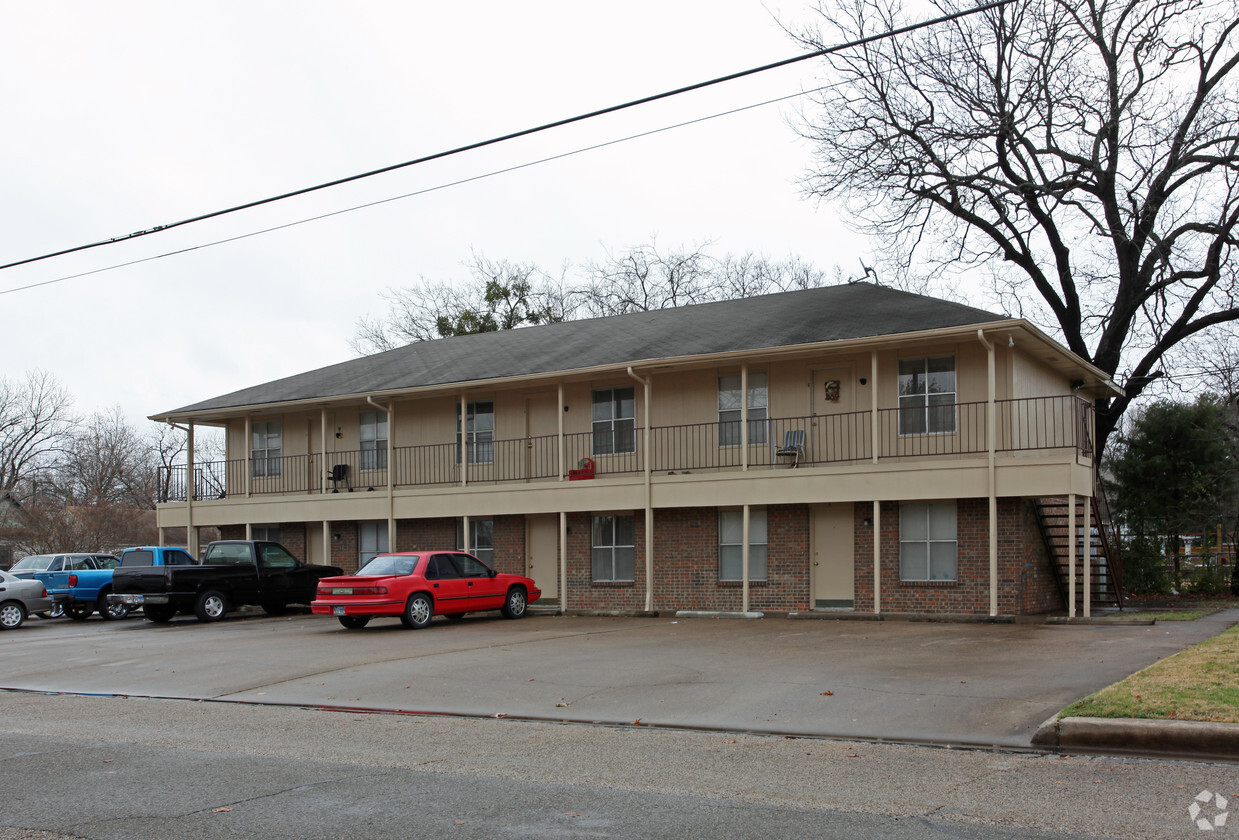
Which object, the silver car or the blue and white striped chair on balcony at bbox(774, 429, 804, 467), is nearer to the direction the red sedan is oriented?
the blue and white striped chair on balcony

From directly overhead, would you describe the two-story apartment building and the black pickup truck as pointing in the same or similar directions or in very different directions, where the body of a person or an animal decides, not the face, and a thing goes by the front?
very different directions

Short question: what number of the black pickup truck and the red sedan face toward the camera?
0

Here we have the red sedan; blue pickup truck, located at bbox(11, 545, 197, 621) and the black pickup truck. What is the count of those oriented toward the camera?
0

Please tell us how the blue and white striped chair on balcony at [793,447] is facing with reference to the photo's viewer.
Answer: facing the viewer and to the left of the viewer

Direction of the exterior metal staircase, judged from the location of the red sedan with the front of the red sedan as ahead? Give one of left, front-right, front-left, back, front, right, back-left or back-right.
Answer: front-right

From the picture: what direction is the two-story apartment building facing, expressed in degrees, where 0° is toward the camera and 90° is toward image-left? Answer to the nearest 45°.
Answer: approximately 45°

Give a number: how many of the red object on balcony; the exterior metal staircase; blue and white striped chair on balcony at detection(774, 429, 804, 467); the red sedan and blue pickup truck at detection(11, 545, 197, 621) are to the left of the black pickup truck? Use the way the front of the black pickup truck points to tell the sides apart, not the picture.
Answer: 1

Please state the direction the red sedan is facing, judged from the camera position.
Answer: facing away from the viewer and to the right of the viewer

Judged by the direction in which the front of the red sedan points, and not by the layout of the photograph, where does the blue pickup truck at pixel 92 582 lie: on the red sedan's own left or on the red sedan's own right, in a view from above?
on the red sedan's own left
